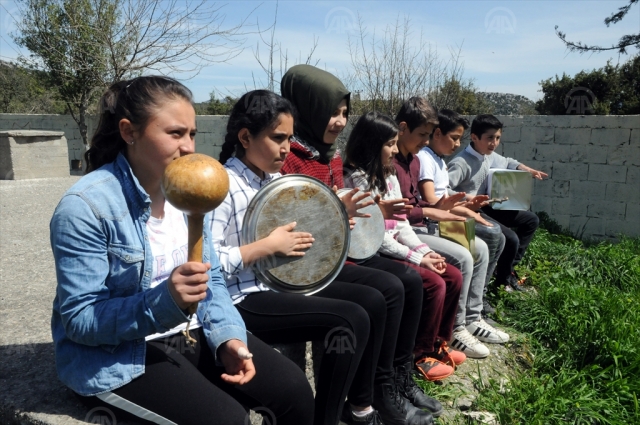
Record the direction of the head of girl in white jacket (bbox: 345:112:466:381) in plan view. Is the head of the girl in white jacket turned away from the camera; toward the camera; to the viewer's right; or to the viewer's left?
to the viewer's right

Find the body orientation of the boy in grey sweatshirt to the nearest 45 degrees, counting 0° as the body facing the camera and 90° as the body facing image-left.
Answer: approximately 315°
